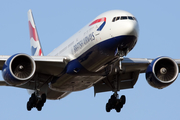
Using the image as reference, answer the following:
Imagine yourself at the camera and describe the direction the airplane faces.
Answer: facing the viewer
